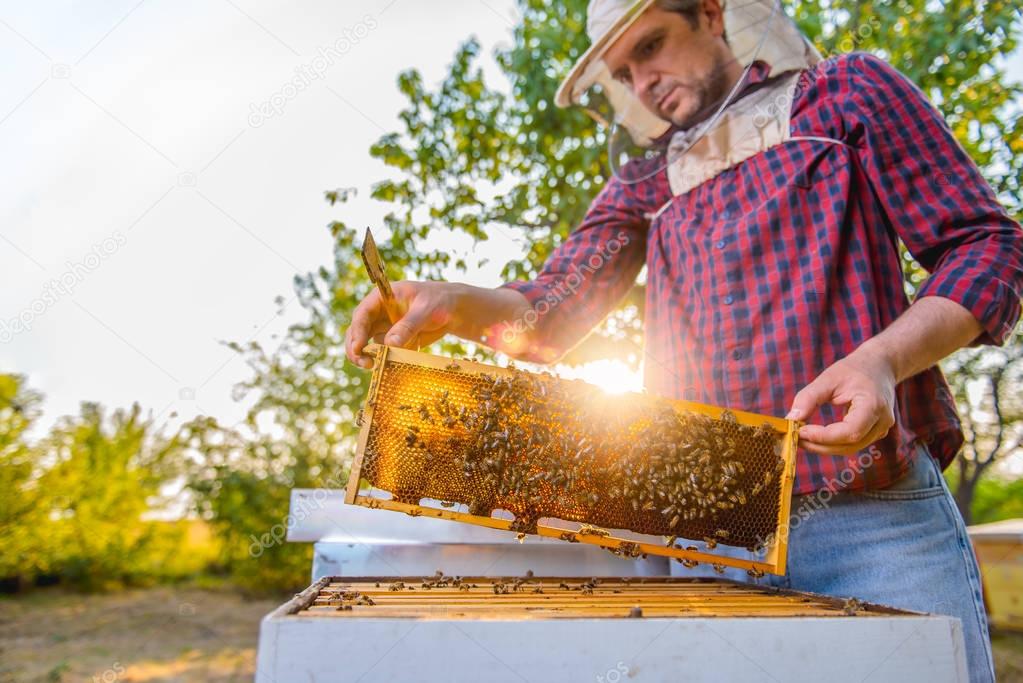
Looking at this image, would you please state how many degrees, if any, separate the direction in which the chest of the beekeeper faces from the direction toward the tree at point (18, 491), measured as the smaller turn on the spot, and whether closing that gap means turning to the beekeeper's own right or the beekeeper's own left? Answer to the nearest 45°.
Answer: approximately 90° to the beekeeper's own right

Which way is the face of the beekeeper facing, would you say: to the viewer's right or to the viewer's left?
to the viewer's left

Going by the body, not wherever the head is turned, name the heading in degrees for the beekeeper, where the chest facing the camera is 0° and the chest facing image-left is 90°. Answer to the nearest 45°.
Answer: approximately 45°

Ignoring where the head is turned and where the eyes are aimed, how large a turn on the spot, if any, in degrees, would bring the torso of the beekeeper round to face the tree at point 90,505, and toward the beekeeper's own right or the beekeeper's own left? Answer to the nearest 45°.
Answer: approximately 90° to the beekeeper's own right
